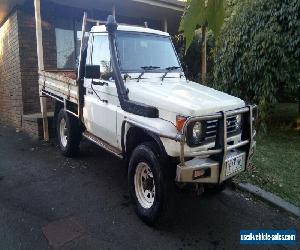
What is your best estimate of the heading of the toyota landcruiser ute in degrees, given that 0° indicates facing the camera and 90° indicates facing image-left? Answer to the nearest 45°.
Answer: approximately 315°

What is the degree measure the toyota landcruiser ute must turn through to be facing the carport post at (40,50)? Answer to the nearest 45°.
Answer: approximately 180°

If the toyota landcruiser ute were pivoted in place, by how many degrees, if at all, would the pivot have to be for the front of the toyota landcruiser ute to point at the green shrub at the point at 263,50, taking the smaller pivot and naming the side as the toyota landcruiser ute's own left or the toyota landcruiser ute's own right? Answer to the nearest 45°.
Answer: approximately 90° to the toyota landcruiser ute's own left

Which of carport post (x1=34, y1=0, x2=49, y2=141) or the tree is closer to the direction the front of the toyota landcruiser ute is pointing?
the tree
